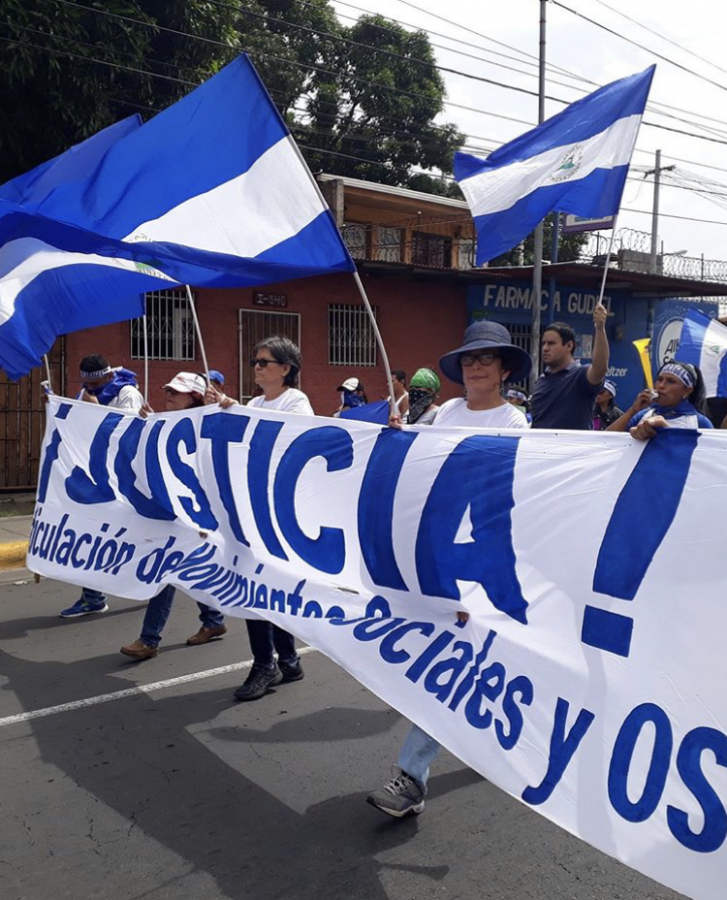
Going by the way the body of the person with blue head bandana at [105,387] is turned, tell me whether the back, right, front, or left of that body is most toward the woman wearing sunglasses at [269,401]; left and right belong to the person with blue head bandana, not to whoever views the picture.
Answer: left

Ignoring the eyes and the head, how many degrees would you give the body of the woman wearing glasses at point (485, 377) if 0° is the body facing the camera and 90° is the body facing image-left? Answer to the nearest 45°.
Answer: approximately 45°

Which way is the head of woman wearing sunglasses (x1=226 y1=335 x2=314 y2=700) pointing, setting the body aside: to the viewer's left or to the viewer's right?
to the viewer's left

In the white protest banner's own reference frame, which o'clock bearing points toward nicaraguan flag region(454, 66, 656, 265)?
The nicaraguan flag is roughly at 5 o'clock from the white protest banner.

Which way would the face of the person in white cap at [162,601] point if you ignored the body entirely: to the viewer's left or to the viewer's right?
to the viewer's left

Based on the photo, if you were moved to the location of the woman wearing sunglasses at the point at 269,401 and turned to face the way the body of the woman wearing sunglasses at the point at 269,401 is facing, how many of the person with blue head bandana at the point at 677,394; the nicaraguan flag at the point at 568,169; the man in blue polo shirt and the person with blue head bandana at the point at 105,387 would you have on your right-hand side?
1

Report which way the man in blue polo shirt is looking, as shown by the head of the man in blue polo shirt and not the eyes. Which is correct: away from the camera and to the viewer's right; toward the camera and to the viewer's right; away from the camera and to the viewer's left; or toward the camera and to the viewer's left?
toward the camera and to the viewer's left

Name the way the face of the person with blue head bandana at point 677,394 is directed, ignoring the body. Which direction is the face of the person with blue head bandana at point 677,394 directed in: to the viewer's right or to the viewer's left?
to the viewer's left

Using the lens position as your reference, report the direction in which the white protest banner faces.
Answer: facing the viewer and to the left of the viewer

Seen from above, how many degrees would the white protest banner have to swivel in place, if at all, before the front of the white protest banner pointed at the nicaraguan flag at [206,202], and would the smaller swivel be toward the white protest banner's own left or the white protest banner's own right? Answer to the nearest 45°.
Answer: approximately 90° to the white protest banner's own right

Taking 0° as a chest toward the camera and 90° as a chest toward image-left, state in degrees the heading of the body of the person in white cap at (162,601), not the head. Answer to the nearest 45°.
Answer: approximately 45°

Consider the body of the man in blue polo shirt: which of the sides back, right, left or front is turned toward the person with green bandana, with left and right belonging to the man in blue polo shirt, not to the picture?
right

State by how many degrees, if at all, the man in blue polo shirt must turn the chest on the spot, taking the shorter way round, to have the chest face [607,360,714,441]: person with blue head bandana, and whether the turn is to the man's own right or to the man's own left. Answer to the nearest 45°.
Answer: approximately 135° to the man's own left

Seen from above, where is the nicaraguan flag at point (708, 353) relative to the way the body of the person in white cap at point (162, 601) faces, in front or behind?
behind
